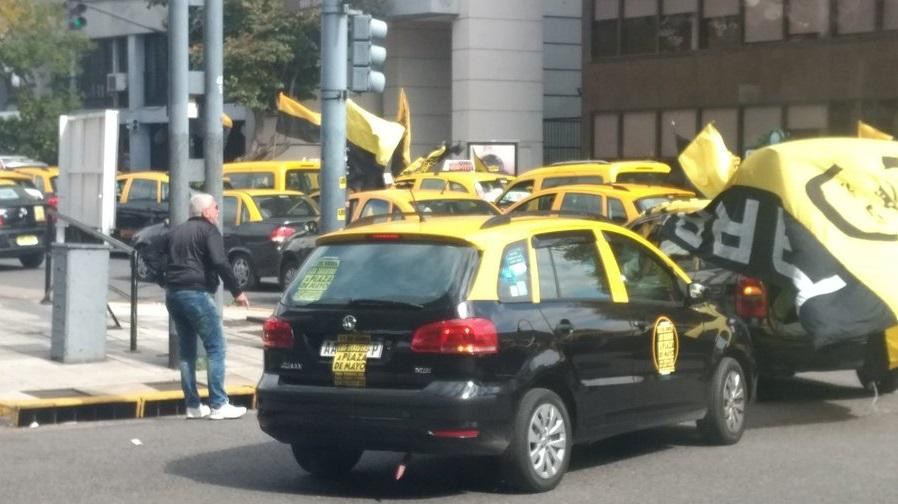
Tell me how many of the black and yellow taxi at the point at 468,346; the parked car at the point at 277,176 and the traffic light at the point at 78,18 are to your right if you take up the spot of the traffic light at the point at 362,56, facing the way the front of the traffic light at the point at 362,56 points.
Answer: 1

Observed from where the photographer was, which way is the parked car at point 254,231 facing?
facing away from the viewer and to the left of the viewer

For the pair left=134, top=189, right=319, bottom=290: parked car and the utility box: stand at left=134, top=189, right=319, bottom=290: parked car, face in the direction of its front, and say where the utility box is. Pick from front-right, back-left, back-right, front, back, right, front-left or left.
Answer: back-left

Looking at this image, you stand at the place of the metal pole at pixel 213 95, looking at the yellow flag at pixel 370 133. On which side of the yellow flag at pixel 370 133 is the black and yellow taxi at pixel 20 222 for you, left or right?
left

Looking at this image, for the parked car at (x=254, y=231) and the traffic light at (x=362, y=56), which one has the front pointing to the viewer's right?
the traffic light

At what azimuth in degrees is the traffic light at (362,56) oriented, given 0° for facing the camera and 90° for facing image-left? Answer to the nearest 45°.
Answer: approximately 270°

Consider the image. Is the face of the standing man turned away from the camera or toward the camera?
away from the camera
